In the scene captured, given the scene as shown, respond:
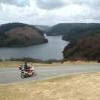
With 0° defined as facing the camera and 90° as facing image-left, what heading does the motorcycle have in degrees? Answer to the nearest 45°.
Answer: approximately 45°
